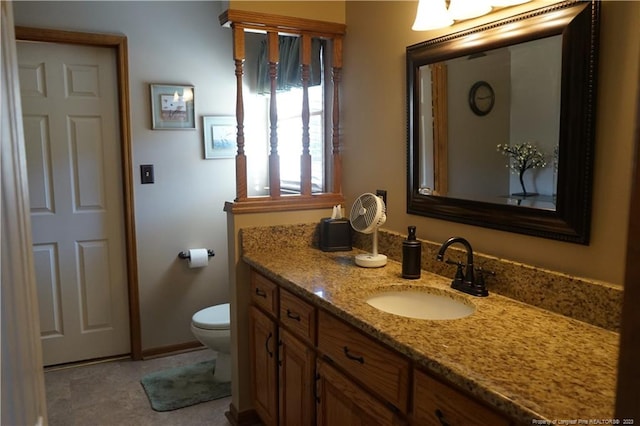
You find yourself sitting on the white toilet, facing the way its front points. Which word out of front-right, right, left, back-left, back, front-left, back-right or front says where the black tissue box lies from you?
back-left

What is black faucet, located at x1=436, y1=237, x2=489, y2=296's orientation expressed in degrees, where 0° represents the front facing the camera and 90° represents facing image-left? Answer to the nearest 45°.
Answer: approximately 45°

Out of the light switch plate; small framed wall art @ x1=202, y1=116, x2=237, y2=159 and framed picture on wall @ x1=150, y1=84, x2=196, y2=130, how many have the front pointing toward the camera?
3

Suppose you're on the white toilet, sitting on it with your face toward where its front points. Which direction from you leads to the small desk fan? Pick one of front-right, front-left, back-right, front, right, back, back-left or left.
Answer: back-left

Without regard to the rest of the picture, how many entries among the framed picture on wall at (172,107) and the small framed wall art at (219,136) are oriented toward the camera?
2
